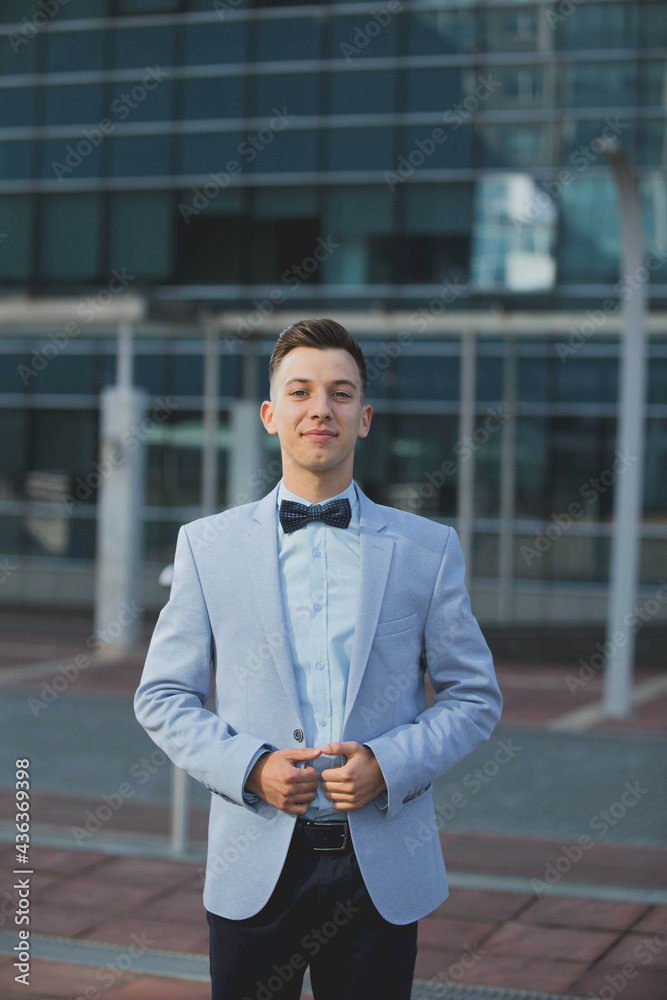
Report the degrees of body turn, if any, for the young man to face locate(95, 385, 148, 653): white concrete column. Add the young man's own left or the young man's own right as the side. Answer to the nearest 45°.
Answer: approximately 180°

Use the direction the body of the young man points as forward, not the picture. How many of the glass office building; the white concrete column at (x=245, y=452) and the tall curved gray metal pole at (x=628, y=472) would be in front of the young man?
0

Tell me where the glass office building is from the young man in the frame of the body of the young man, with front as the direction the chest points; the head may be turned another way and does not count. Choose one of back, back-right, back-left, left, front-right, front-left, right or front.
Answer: back

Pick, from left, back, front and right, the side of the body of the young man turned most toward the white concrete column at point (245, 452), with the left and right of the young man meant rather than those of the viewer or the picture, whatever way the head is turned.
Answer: back

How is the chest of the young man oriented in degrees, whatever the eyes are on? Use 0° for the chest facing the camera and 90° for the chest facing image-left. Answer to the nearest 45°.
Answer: approximately 0°

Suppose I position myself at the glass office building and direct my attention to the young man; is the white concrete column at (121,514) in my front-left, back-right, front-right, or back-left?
front-right

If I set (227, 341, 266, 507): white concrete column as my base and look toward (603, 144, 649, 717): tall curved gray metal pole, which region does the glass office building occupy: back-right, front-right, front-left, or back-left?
back-left

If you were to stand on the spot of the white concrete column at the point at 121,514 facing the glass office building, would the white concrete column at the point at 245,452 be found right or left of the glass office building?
right

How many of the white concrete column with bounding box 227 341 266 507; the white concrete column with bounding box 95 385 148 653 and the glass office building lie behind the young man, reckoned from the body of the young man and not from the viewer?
3

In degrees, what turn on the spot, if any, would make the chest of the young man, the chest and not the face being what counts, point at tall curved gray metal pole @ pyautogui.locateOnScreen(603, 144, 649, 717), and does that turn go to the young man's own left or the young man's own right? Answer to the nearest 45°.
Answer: approximately 180°

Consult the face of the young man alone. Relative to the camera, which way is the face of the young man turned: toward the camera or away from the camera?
toward the camera

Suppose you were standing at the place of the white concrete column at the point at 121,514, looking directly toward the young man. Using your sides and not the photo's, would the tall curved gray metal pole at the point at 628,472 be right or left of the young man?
left

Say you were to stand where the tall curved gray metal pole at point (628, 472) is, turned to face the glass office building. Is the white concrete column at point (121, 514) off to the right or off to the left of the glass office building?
left
